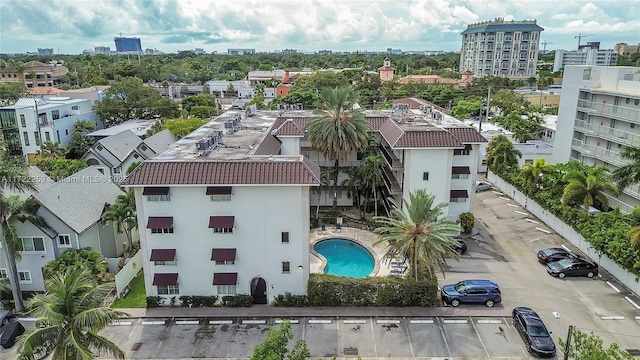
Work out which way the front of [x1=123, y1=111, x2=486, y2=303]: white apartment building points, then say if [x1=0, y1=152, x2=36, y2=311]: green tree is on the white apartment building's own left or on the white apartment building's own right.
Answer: on the white apartment building's own right

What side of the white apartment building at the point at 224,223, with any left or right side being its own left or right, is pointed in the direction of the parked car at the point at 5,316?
right

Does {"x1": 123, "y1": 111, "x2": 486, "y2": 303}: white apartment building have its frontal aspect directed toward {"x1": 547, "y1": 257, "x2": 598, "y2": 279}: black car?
no

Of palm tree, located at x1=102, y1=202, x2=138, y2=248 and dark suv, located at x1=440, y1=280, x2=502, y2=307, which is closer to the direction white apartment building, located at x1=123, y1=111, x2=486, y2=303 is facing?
the dark suv

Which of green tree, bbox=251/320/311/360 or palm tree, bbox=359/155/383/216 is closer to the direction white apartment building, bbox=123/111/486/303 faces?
the green tree

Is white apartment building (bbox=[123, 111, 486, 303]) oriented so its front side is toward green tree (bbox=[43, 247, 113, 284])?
no

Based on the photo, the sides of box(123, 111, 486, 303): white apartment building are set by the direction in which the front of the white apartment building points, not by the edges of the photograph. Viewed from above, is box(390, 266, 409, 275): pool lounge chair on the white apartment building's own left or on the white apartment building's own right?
on the white apartment building's own left

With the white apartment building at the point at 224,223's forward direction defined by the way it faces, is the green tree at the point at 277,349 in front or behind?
in front

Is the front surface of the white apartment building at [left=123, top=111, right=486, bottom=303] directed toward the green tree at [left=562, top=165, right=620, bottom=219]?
no

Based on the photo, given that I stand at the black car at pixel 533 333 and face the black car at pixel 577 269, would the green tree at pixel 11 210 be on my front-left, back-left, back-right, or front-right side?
back-left

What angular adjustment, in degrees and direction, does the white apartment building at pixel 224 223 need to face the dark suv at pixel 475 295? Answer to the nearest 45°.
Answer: approximately 90° to its left

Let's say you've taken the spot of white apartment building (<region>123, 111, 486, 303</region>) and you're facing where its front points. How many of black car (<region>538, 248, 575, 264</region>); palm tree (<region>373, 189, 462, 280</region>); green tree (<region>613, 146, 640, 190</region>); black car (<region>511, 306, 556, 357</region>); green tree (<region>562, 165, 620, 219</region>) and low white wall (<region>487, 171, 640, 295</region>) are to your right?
0

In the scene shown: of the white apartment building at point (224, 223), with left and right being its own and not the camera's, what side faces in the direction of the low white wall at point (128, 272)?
right

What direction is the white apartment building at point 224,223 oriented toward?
toward the camera

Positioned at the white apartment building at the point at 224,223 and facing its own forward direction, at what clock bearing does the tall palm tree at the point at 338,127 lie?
The tall palm tree is roughly at 7 o'clock from the white apartment building.
